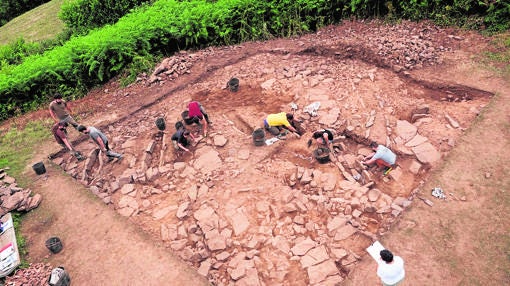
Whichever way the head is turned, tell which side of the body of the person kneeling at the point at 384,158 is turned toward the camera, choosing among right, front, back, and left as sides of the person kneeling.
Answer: left

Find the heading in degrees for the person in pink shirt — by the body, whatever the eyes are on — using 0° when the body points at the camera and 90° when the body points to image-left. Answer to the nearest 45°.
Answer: approximately 315°

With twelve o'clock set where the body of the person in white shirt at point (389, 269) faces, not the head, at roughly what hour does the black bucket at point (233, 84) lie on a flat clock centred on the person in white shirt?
The black bucket is roughly at 12 o'clock from the person in white shirt.

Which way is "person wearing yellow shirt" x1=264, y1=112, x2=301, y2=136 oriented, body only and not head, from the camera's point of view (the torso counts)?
to the viewer's right

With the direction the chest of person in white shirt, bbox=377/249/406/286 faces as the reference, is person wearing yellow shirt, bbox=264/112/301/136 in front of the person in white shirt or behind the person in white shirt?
in front

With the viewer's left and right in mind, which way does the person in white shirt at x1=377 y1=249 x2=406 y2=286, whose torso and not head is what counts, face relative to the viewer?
facing away from the viewer and to the left of the viewer

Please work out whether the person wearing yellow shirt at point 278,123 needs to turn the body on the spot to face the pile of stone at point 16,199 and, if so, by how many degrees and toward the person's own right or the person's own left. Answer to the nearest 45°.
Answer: approximately 180°

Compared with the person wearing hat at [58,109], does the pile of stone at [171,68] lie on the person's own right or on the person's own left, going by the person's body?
on the person's own left

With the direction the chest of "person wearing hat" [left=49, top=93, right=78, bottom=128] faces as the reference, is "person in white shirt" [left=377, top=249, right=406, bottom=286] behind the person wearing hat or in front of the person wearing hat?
in front

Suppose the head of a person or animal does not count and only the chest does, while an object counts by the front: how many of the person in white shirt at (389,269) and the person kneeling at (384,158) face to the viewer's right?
0

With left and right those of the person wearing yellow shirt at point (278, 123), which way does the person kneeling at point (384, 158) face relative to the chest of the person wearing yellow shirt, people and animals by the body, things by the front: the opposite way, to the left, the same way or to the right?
the opposite way

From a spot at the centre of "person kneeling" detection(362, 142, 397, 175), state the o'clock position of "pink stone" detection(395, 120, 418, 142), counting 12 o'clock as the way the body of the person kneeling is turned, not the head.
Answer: The pink stone is roughly at 4 o'clock from the person kneeling.

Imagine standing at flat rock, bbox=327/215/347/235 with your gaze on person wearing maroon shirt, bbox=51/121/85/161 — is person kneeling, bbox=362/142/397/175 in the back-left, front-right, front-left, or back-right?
back-right
